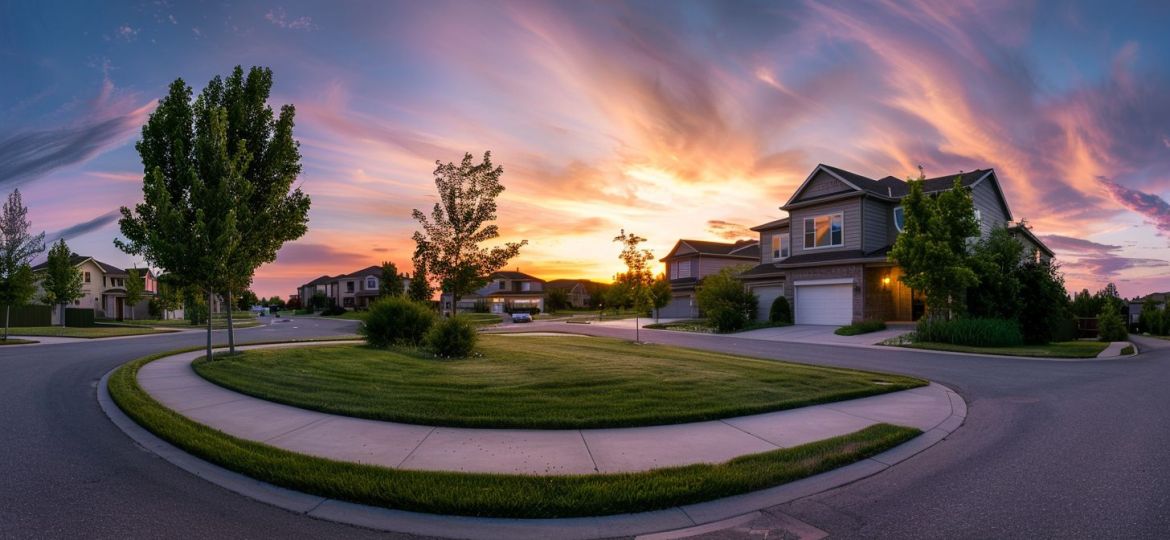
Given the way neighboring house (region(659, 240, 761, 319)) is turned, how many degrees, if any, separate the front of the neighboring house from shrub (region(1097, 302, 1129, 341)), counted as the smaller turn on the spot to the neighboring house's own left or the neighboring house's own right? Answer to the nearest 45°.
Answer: approximately 90° to the neighboring house's own left

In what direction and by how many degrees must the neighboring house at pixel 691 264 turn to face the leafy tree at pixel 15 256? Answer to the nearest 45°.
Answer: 0° — it already faces it

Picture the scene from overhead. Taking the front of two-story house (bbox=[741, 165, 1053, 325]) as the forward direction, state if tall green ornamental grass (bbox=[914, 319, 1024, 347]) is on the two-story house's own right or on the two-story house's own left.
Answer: on the two-story house's own left

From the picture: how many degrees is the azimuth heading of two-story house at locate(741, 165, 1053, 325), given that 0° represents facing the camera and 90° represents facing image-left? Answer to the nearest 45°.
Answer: approximately 45°

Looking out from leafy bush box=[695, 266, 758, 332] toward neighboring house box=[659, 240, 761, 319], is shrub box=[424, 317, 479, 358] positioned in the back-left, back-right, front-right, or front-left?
back-left

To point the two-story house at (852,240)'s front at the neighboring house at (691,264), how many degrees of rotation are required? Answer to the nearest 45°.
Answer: approximately 90° to its right
